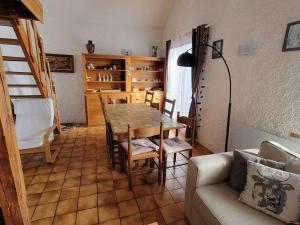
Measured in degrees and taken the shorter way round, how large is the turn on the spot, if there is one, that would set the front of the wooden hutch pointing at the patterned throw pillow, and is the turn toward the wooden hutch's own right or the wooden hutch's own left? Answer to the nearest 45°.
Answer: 0° — it already faces it

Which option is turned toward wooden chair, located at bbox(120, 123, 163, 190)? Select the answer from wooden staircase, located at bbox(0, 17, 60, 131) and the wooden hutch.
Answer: the wooden hutch

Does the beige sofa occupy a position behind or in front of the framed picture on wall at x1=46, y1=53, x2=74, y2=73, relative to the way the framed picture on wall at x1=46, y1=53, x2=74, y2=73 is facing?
in front

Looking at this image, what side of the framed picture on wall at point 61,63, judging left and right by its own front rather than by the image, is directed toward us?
front

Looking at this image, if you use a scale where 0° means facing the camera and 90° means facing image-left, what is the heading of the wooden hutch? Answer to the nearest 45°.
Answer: approximately 0°

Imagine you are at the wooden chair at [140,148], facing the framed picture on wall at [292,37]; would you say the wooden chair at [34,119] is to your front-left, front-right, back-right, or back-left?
back-left

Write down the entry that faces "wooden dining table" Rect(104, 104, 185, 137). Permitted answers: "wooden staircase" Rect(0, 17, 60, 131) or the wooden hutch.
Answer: the wooden hutch

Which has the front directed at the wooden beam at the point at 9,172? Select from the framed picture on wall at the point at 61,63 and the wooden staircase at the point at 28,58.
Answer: the framed picture on wall

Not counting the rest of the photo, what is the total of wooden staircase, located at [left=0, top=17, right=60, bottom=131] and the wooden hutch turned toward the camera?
1

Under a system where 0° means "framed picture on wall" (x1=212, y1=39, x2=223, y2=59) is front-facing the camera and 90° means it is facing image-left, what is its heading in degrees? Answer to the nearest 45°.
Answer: approximately 45°

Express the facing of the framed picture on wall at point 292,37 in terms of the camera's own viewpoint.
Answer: facing the viewer and to the left of the viewer

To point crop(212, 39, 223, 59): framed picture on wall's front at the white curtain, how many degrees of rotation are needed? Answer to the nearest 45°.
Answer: approximately 90° to its right
